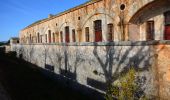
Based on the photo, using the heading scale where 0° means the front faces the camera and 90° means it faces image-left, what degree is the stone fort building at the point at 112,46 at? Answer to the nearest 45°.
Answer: approximately 45°
